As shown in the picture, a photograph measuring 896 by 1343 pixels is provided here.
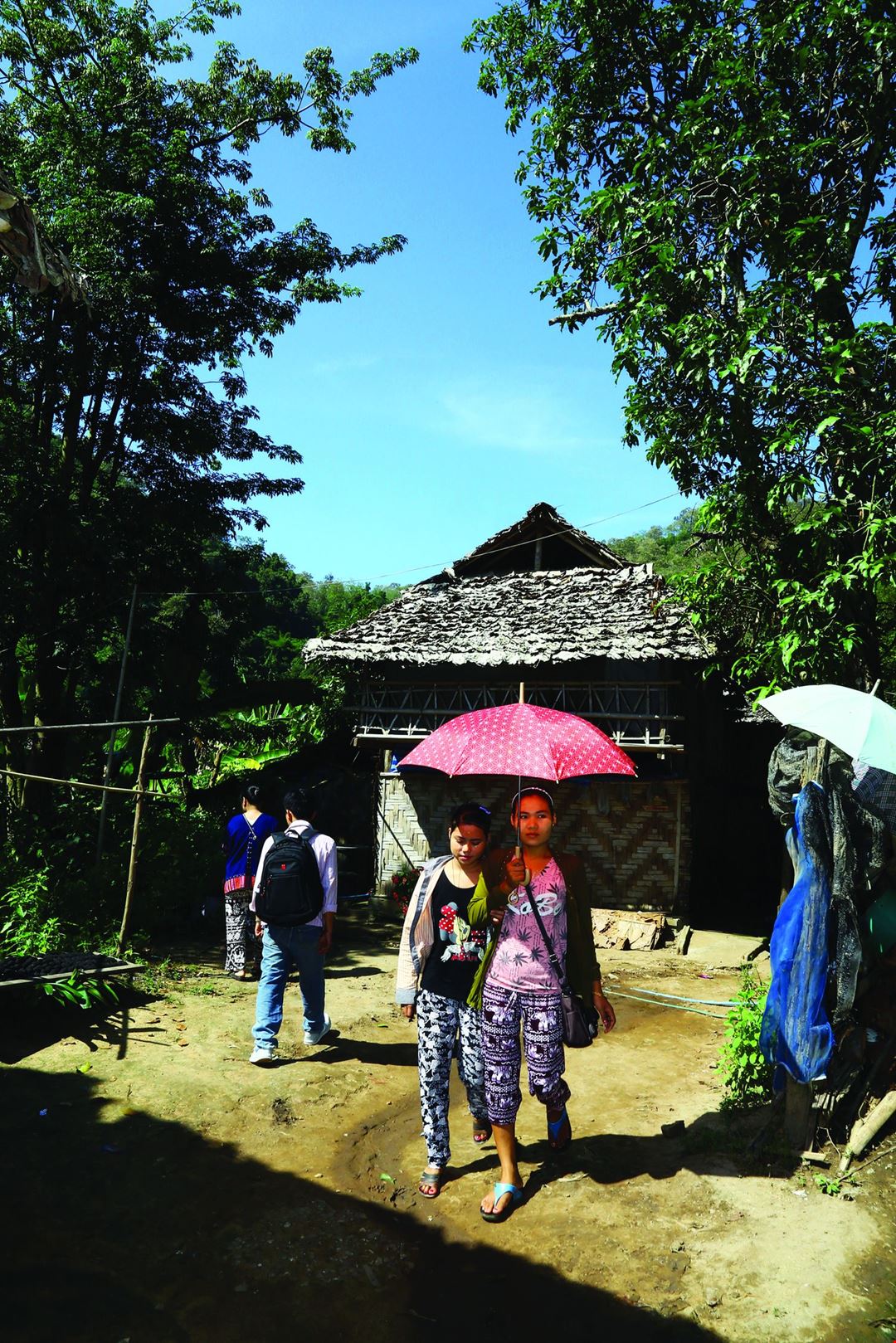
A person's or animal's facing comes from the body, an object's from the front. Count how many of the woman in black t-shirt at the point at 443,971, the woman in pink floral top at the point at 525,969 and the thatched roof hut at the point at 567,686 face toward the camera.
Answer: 3

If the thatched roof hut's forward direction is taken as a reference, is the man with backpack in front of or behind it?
in front

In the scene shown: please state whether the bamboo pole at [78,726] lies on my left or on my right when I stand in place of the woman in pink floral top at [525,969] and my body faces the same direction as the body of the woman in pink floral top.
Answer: on my right

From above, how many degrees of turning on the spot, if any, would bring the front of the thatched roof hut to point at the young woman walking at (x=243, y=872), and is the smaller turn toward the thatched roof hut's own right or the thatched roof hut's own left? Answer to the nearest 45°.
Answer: approximately 45° to the thatched roof hut's own right

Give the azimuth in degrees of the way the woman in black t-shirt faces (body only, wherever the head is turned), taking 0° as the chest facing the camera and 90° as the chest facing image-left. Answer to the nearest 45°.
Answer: approximately 0°

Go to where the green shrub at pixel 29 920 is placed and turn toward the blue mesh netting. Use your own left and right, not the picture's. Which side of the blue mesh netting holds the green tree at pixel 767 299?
left

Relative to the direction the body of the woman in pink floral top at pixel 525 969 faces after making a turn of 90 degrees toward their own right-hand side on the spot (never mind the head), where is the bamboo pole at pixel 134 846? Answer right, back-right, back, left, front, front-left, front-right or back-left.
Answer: front-right

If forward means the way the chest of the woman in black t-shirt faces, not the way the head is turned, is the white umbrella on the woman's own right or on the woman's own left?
on the woman's own left

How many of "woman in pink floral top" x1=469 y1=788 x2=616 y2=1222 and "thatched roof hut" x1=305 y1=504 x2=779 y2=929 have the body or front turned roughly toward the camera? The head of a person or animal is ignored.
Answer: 2

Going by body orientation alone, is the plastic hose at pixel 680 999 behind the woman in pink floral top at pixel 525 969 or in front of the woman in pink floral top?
behind
